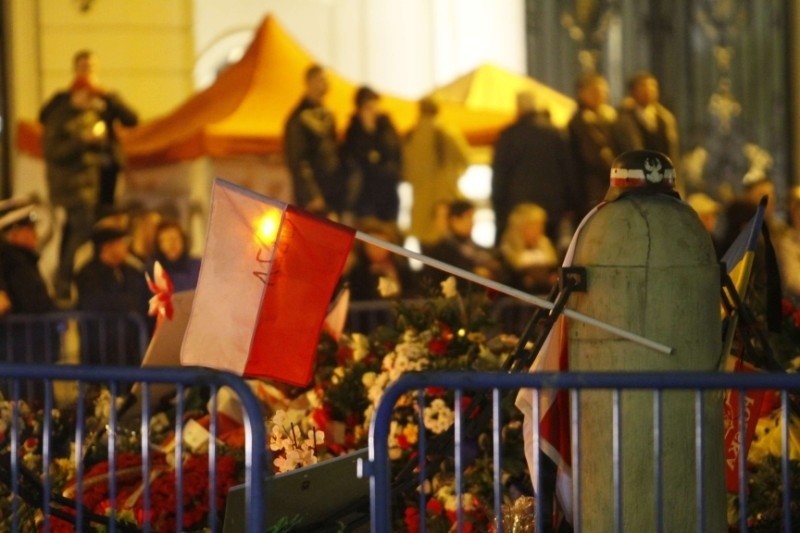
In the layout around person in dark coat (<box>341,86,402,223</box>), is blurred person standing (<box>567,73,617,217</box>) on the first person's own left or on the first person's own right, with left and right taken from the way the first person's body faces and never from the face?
on the first person's own left

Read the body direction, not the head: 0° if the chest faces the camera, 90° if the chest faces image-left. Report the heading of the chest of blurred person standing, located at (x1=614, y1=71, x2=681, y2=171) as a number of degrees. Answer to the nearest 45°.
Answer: approximately 0°

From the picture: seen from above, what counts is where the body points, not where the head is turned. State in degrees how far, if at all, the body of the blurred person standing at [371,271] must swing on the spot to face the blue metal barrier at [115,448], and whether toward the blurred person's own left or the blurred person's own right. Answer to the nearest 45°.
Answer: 0° — they already face it

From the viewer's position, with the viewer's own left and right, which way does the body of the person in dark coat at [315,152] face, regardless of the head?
facing the viewer and to the right of the viewer

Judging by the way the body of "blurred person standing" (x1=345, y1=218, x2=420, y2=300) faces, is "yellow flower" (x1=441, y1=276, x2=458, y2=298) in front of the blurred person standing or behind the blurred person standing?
in front

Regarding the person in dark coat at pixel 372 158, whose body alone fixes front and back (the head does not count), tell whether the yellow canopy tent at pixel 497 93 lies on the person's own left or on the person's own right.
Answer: on the person's own left

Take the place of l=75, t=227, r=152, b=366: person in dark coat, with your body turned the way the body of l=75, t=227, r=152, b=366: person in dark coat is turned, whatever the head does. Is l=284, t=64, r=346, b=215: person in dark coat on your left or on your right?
on your left

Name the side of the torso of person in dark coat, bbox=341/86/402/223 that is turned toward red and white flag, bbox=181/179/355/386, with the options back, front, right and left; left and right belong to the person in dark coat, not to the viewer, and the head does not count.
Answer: front

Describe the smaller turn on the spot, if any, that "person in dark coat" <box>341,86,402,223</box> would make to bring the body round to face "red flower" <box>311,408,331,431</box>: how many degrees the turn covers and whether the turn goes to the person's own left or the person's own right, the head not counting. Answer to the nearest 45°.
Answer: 0° — they already face it

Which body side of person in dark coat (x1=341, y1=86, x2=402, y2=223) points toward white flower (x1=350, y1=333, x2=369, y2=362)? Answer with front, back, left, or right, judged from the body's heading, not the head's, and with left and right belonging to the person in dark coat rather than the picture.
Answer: front
